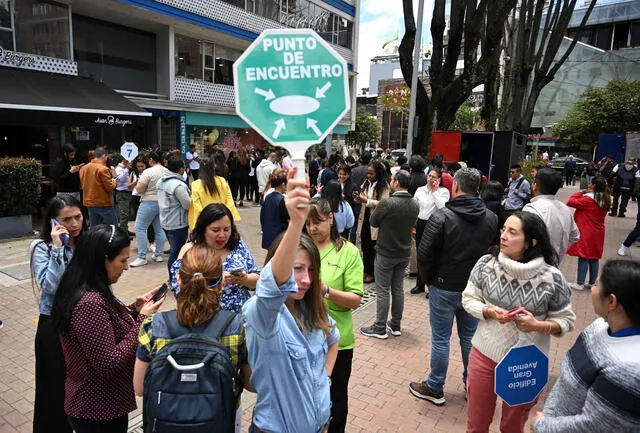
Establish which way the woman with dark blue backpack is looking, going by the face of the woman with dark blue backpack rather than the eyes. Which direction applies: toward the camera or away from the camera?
away from the camera

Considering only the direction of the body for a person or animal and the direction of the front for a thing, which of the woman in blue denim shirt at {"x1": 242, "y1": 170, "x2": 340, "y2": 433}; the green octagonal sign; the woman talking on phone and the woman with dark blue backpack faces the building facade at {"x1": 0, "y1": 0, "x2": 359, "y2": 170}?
the woman with dark blue backpack

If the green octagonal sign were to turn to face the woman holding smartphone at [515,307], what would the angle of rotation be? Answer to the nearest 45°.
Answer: approximately 135° to its left

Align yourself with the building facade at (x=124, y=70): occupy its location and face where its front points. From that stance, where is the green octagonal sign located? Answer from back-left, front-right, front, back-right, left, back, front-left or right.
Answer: front-right

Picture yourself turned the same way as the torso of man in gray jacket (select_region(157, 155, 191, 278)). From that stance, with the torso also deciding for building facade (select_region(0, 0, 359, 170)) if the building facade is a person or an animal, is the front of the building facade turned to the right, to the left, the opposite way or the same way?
to the right

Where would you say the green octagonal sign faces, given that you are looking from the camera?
facing the viewer

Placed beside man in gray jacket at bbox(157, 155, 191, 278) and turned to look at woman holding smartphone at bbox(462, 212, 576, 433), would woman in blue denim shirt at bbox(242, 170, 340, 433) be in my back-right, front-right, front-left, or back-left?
front-right

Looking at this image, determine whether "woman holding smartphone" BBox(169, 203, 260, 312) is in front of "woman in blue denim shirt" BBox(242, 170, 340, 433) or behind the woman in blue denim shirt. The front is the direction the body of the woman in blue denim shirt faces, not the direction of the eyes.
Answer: behind

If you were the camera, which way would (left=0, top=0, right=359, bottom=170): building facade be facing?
facing the viewer and to the right of the viewer

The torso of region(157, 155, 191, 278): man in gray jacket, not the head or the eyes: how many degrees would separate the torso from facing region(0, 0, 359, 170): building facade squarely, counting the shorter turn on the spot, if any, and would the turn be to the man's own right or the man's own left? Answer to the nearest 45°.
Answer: approximately 45° to the man's own left

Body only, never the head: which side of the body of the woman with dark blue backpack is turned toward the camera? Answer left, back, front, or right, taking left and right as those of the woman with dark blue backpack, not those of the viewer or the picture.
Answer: back

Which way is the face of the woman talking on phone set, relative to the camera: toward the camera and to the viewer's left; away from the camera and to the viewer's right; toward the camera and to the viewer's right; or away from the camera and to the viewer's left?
toward the camera and to the viewer's right

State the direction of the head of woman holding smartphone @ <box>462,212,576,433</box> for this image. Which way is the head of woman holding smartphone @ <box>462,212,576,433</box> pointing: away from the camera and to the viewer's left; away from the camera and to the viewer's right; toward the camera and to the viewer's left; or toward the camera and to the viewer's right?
toward the camera and to the viewer's left

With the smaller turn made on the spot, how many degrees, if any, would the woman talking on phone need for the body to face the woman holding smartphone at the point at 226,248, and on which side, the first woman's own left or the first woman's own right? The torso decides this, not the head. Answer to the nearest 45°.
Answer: approximately 45° to the first woman's own left

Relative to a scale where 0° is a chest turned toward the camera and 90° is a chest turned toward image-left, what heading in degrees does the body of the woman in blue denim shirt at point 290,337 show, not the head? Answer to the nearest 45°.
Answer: approximately 315°
